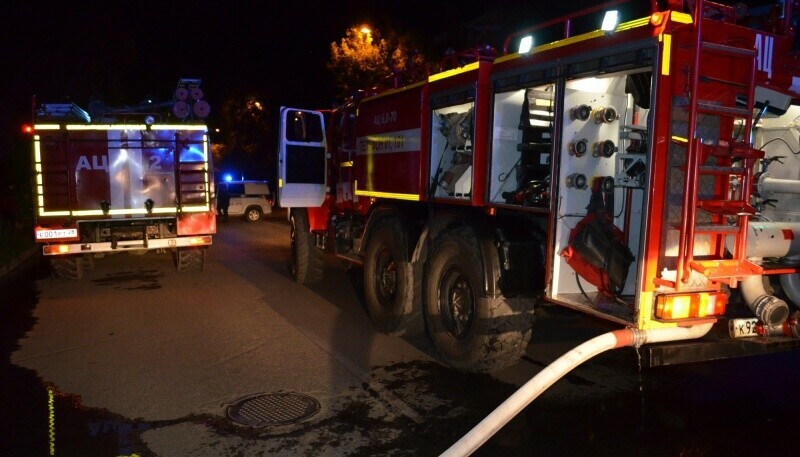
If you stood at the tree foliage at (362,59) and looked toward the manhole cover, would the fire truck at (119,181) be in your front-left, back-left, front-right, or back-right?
front-right

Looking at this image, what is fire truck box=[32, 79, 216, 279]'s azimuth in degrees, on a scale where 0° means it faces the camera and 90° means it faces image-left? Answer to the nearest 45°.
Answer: approximately 180°

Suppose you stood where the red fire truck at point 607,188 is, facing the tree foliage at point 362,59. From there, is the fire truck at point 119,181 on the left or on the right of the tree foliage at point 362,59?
left

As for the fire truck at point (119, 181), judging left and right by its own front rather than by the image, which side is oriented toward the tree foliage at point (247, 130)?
front

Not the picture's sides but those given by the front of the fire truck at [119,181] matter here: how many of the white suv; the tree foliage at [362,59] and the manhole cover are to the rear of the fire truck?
1

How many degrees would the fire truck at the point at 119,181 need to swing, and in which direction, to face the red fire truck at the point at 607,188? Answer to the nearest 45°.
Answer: approximately 135° to its right

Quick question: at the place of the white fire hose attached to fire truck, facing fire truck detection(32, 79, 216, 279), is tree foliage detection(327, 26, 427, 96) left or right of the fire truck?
right

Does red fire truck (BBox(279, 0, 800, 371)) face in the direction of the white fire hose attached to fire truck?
no

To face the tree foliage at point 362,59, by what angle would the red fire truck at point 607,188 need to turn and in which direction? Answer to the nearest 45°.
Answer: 0° — it already faces it

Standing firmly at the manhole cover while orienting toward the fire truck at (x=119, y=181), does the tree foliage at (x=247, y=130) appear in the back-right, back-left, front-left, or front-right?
front-right

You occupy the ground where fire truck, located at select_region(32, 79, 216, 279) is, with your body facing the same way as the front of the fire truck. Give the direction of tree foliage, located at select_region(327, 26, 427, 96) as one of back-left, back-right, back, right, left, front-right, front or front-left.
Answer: front-right

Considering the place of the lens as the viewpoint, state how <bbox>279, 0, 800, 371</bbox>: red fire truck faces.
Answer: facing away from the viewer and to the left of the viewer

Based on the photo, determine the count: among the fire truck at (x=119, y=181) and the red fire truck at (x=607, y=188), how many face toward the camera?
0

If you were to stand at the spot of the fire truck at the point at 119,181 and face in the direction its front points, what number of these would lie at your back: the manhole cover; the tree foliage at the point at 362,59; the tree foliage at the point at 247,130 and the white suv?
1

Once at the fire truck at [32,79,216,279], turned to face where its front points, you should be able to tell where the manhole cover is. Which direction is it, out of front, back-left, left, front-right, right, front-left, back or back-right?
back

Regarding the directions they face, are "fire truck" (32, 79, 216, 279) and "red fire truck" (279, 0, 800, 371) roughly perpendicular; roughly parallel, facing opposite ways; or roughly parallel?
roughly parallel

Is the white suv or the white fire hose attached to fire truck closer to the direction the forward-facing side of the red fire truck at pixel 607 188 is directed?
the white suv
